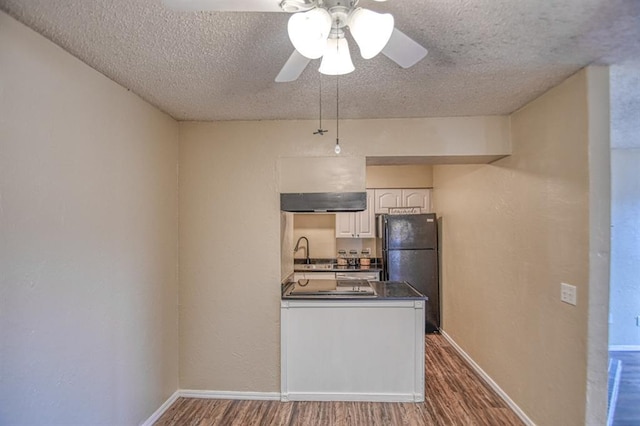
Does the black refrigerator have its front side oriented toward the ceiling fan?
yes

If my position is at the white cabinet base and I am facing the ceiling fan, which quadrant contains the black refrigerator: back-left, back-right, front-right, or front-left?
back-left

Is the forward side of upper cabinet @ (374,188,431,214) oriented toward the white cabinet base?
yes

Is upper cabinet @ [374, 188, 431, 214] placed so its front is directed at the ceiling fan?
yes

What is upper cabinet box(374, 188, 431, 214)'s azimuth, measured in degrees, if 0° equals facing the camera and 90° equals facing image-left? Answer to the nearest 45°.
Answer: approximately 0°

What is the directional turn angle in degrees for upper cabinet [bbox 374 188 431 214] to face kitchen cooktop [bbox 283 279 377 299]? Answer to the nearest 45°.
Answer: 0° — it already faces it

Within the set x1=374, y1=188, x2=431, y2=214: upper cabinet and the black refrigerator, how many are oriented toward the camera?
2
